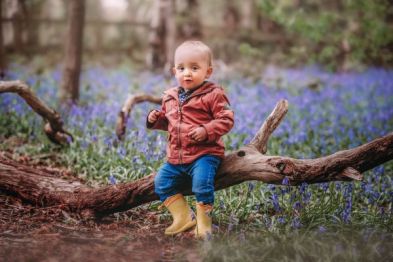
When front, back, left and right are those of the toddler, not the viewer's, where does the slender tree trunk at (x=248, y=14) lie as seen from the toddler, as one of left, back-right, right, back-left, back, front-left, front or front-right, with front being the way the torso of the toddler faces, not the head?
back-right

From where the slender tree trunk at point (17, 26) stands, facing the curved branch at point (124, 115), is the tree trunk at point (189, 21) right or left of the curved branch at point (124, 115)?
left

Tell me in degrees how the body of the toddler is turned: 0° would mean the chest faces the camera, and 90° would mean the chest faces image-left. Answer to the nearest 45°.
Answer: approximately 45°

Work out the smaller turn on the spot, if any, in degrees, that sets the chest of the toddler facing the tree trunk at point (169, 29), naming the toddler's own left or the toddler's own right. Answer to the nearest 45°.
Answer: approximately 135° to the toddler's own right

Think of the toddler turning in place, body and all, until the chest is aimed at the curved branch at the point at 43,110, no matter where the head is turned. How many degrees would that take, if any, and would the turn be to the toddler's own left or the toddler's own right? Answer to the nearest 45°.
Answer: approximately 90° to the toddler's own right

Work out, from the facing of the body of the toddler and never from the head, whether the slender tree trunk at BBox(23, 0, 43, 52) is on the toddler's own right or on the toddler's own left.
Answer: on the toddler's own right

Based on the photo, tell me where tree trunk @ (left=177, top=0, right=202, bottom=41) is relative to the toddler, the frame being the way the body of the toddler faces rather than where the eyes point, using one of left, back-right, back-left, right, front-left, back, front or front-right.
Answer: back-right

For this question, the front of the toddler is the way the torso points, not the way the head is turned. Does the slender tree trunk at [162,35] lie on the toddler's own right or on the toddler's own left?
on the toddler's own right
